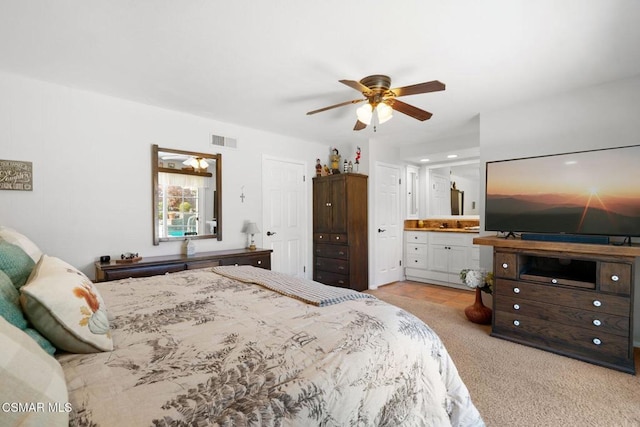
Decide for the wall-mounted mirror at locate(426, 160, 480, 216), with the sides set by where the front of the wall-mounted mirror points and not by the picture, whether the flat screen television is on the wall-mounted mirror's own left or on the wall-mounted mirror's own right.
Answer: on the wall-mounted mirror's own left

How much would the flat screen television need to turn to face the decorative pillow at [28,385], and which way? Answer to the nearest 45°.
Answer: approximately 45° to its left

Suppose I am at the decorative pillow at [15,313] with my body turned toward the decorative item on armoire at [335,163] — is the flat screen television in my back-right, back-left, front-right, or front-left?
front-right

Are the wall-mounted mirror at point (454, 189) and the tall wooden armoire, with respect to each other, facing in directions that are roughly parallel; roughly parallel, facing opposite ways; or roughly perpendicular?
roughly parallel

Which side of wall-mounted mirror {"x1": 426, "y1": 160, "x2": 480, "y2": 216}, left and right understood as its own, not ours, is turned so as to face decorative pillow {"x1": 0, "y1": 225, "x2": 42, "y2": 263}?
front

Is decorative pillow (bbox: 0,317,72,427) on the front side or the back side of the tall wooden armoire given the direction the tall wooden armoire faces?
on the front side

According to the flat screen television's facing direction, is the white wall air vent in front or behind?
in front

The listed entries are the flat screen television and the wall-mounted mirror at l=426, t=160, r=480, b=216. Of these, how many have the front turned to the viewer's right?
0

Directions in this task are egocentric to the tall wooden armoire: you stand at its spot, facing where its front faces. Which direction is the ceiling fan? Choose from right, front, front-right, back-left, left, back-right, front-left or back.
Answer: front-left

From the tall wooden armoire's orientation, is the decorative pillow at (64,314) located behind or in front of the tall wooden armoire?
in front

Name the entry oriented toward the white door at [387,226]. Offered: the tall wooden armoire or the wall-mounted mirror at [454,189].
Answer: the wall-mounted mirror

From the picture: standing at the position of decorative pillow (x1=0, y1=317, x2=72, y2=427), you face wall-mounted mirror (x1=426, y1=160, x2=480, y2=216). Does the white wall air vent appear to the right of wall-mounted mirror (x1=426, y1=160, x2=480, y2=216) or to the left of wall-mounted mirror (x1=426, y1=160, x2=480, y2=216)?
left

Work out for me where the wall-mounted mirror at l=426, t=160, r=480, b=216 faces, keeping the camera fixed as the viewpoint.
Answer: facing the viewer and to the left of the viewer

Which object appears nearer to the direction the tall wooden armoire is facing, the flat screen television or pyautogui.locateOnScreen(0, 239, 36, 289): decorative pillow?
the decorative pillow
